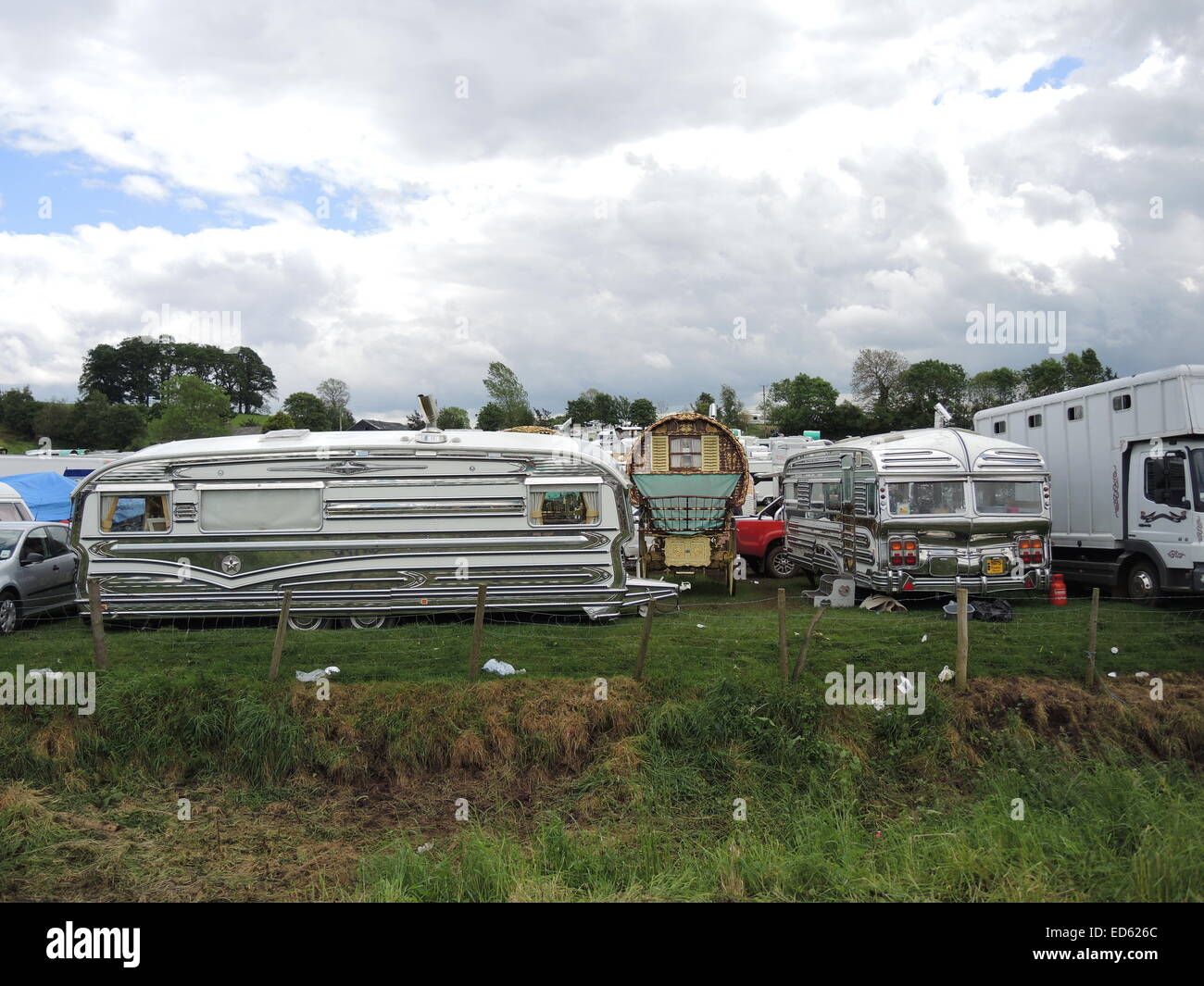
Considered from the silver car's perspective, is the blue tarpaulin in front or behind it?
behind

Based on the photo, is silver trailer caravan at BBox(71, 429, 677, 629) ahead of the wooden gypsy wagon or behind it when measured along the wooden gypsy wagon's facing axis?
behind

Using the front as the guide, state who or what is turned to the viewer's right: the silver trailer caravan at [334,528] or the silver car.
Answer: the silver trailer caravan

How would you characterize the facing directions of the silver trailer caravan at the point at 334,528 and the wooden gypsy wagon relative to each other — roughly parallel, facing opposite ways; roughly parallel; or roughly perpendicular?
roughly perpendicular

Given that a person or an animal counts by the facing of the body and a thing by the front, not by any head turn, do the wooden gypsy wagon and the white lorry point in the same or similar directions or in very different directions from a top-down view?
very different directions

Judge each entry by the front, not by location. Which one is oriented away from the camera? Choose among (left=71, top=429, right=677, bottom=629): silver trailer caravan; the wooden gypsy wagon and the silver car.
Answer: the wooden gypsy wagon

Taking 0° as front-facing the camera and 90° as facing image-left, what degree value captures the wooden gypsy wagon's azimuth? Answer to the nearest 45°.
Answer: approximately 180°

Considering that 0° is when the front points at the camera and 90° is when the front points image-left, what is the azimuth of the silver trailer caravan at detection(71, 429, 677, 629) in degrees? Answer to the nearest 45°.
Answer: approximately 270°

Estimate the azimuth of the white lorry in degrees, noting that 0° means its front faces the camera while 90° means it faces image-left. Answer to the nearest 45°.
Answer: approximately 315°

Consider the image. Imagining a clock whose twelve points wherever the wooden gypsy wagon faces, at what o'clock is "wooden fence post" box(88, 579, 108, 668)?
The wooden fence post is roughly at 7 o'clock from the wooden gypsy wagon.

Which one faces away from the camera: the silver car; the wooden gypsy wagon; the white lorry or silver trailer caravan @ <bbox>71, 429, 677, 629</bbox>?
the wooden gypsy wagon

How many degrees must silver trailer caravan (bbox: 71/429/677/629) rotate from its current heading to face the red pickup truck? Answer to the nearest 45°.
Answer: approximately 45° to its left

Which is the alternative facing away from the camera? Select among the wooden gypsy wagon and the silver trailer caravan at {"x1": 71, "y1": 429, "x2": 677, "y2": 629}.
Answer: the wooden gypsy wagon

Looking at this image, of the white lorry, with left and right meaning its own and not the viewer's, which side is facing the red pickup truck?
back

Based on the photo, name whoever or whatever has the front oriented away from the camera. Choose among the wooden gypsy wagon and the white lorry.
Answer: the wooden gypsy wagon

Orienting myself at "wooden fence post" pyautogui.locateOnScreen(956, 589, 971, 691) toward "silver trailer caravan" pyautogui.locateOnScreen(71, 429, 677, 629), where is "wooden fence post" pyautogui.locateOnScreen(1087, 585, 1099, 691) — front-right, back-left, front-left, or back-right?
back-right
